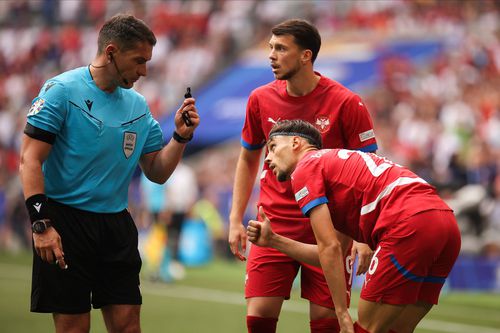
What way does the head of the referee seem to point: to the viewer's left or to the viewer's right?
to the viewer's right

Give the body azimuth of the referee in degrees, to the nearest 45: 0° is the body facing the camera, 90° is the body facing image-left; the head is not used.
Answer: approximately 315°

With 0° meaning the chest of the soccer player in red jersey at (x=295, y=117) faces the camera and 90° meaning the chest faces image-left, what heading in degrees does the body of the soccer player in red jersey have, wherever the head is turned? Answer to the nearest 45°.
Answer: approximately 0°

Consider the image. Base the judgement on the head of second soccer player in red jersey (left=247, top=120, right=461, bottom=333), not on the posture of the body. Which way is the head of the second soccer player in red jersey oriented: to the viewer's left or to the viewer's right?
to the viewer's left

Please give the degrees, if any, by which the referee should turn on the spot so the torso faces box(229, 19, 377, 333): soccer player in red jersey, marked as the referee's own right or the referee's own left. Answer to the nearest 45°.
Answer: approximately 45° to the referee's own left

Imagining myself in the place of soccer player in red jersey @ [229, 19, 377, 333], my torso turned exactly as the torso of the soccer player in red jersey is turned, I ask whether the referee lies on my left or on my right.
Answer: on my right

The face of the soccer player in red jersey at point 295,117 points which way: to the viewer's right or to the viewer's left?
to the viewer's left

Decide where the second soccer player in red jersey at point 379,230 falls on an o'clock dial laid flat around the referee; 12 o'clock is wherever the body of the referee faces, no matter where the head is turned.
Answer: The second soccer player in red jersey is roughly at 11 o'clock from the referee.
